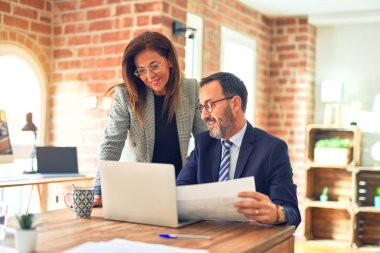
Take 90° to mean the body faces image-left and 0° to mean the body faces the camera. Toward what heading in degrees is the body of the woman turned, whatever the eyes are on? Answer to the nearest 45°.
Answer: approximately 0°

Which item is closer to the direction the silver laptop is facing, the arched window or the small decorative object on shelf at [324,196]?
the small decorative object on shelf

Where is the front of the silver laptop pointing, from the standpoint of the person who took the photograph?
facing away from the viewer and to the right of the viewer

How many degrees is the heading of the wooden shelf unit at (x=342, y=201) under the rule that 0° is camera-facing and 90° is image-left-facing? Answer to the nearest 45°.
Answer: approximately 45°
